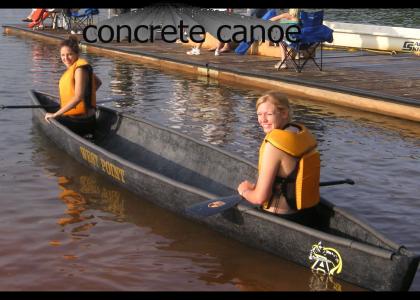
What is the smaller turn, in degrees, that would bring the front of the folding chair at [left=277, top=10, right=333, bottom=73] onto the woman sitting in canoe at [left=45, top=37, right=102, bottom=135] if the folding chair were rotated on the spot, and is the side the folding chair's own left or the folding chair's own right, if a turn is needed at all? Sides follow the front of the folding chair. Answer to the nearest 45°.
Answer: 0° — it already faces them

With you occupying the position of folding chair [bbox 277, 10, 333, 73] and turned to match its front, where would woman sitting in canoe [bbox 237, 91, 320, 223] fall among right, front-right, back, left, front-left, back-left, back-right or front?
front-left
